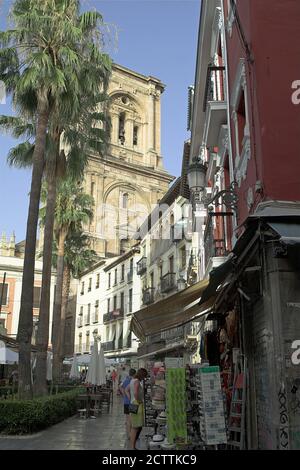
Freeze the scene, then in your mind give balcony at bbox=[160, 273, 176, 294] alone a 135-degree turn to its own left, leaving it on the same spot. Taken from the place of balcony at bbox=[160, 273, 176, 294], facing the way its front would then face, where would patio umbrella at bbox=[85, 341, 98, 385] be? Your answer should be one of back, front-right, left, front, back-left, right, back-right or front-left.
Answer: right

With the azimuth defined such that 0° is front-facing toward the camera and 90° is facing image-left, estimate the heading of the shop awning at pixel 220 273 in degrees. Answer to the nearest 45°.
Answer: approximately 90°

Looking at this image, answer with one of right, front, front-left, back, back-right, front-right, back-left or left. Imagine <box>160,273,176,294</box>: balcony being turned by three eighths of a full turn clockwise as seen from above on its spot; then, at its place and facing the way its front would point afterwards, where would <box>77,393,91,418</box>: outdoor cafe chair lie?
back

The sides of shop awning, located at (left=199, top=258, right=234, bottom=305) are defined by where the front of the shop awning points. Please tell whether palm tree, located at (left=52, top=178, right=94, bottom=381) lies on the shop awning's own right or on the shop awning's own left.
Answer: on the shop awning's own right

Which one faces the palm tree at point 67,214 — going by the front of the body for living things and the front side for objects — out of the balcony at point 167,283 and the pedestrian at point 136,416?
the balcony

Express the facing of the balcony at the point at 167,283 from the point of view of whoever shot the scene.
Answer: facing the viewer and to the left of the viewer

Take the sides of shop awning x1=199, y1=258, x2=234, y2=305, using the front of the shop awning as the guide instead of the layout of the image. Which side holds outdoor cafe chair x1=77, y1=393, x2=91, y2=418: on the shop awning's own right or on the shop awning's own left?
on the shop awning's own right
